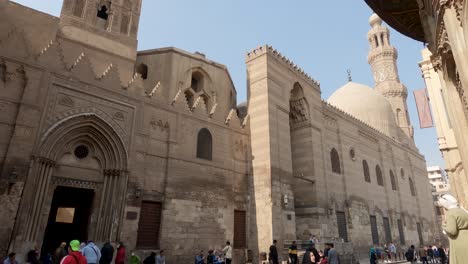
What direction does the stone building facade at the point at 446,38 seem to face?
to the viewer's left

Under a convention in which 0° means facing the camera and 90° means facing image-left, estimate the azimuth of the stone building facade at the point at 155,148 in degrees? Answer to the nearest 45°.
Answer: approximately 315°

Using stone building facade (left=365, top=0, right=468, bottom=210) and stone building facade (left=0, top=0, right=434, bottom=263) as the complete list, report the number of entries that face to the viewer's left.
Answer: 1

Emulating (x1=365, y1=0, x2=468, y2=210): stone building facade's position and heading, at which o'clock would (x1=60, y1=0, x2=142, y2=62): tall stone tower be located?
The tall stone tower is roughly at 12 o'clock from the stone building facade.

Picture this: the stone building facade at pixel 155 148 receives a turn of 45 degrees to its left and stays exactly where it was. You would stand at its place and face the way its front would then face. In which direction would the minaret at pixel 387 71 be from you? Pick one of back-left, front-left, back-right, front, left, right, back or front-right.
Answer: front-left

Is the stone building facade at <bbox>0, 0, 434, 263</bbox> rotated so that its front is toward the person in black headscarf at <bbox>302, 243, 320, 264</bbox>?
yes

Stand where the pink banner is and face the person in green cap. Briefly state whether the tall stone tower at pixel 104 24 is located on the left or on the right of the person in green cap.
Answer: right

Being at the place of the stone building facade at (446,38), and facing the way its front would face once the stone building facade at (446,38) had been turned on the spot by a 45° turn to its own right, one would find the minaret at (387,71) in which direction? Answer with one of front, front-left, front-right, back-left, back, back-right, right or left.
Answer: front-right
